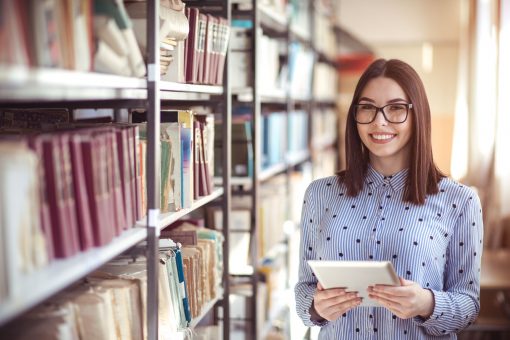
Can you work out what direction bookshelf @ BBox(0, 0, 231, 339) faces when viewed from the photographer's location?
facing the viewer and to the right of the viewer

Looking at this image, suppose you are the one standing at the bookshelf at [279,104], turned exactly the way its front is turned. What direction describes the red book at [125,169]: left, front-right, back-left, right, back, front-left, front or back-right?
front-right

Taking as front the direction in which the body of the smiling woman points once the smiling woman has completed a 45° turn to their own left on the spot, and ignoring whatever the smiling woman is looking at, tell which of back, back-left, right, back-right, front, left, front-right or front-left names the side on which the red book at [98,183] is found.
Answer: right

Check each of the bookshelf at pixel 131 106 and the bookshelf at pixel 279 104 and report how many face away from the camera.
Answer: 0

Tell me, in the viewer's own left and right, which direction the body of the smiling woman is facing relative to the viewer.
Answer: facing the viewer

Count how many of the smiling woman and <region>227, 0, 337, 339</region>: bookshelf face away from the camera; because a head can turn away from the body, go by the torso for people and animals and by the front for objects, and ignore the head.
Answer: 0

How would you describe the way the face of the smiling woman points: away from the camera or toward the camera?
toward the camera

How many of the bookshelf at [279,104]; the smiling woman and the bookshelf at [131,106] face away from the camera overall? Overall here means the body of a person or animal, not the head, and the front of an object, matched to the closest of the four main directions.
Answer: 0

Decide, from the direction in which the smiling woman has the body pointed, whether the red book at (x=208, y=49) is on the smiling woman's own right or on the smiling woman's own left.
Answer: on the smiling woman's own right

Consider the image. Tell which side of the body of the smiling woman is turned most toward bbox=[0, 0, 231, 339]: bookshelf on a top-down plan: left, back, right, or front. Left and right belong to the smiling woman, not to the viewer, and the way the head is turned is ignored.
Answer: right

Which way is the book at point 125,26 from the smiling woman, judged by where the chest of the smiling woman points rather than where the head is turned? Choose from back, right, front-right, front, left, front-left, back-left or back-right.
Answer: front-right

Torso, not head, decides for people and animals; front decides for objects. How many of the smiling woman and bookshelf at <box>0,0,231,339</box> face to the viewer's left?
0

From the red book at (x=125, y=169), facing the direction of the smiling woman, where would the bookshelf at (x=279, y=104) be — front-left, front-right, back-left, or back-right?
front-left
